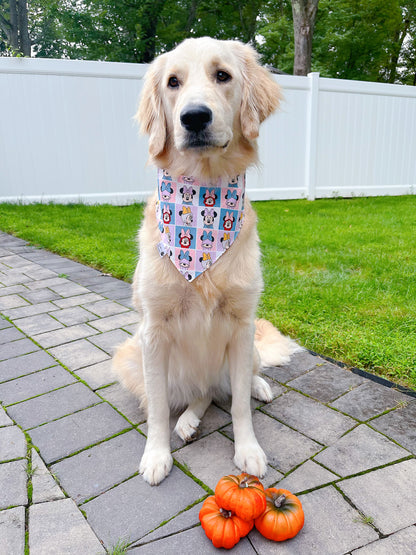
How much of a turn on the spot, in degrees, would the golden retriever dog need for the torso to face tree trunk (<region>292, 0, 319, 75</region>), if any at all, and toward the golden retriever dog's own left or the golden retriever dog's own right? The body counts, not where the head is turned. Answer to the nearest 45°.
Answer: approximately 180°

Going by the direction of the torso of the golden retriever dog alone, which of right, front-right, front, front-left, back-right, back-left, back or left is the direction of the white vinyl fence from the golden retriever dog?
back

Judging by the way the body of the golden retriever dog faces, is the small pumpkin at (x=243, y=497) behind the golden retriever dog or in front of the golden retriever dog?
in front

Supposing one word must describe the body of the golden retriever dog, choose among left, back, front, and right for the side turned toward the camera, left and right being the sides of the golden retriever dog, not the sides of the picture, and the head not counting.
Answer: front

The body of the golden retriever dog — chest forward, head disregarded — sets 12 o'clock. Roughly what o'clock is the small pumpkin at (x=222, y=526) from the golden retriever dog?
The small pumpkin is roughly at 12 o'clock from the golden retriever dog.

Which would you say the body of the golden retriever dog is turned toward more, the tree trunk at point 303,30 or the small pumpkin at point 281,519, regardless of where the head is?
the small pumpkin

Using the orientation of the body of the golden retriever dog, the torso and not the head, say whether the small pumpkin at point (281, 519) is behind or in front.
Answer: in front
